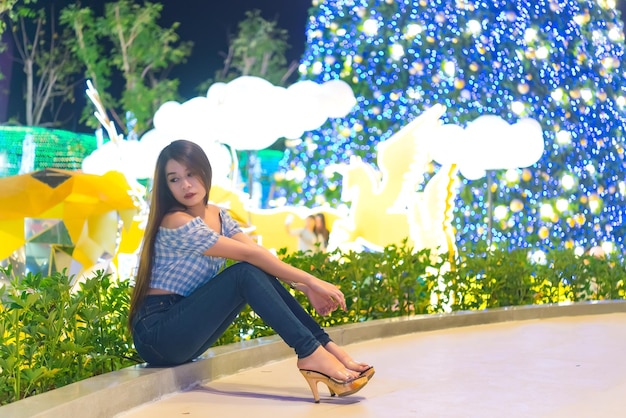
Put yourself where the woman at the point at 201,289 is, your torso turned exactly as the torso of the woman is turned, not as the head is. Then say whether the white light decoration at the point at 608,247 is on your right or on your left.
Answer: on your left

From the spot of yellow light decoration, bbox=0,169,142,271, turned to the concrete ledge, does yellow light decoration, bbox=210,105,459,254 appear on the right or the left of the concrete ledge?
left

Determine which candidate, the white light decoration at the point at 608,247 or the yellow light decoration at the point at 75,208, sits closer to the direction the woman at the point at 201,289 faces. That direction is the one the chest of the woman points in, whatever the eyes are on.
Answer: the white light decoration

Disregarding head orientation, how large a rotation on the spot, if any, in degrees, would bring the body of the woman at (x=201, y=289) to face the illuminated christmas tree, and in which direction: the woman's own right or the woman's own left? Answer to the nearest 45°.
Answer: approximately 45° to the woman's own left

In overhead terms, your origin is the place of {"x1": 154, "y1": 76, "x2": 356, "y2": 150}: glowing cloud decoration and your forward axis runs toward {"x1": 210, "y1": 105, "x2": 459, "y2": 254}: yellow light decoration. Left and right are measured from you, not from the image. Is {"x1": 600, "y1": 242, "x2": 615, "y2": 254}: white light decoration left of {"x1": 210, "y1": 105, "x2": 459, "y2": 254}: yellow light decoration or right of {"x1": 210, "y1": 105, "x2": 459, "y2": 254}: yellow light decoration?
left

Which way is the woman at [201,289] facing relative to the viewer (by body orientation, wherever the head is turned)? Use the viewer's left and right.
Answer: facing to the right of the viewer

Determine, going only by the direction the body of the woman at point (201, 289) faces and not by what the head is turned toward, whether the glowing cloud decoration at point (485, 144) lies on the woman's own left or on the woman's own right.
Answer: on the woman's own left
